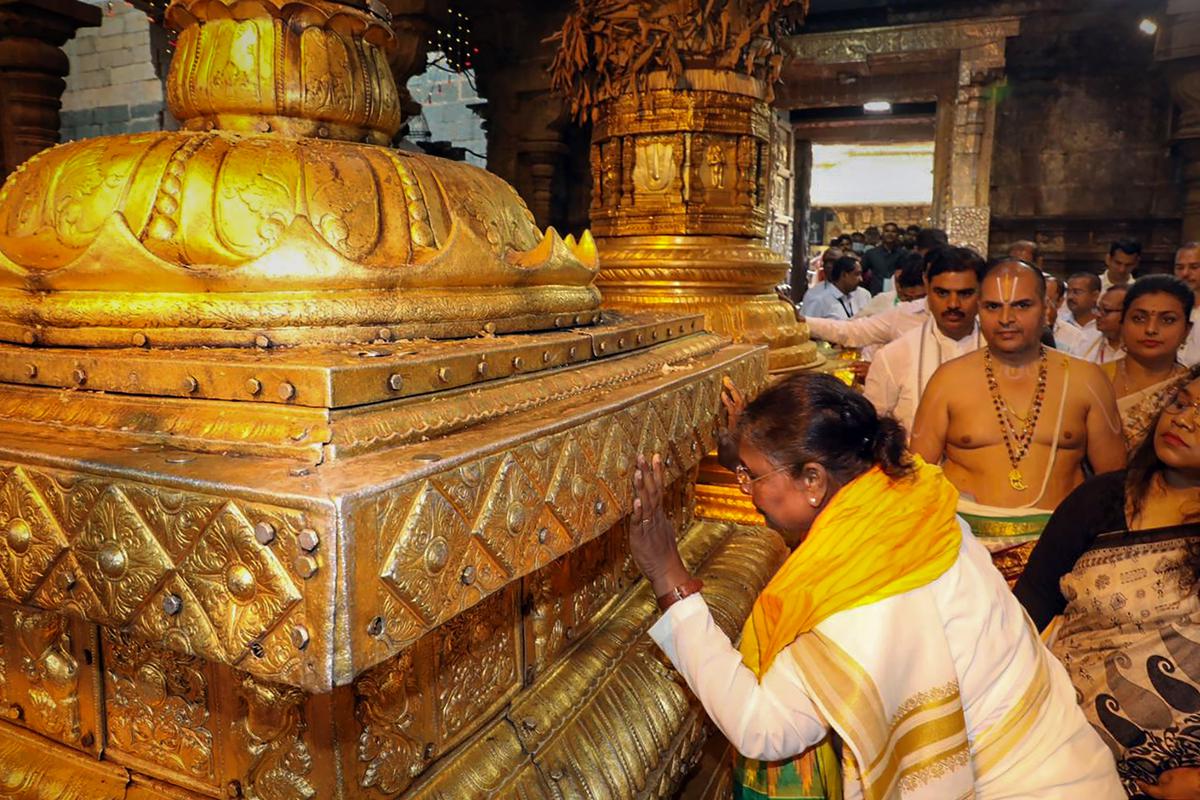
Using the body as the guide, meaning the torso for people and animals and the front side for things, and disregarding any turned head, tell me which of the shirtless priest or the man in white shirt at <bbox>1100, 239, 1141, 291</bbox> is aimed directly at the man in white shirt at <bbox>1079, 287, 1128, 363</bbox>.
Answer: the man in white shirt at <bbox>1100, 239, 1141, 291</bbox>

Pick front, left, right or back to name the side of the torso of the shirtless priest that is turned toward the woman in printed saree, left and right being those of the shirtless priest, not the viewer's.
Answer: front

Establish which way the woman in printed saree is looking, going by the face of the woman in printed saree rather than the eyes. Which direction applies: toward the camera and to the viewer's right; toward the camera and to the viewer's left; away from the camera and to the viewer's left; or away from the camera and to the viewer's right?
toward the camera and to the viewer's left

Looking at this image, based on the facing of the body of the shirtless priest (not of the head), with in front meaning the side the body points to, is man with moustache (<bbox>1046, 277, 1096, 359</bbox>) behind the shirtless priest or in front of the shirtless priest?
behind

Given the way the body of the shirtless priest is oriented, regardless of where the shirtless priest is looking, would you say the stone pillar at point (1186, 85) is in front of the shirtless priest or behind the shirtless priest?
behind

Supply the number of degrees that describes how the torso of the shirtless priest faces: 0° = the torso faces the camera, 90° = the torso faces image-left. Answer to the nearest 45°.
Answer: approximately 0°

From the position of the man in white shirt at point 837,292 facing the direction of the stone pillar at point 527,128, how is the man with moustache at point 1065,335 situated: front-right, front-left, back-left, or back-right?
back-left

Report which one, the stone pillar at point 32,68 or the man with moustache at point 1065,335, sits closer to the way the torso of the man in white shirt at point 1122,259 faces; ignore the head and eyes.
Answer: the man with moustache

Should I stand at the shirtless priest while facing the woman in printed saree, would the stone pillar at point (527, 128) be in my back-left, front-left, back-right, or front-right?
back-right
